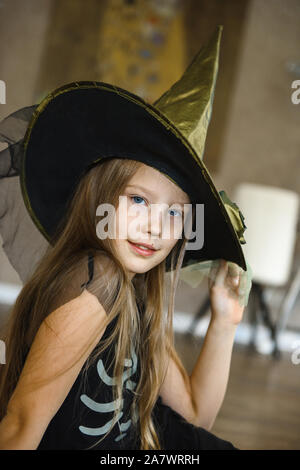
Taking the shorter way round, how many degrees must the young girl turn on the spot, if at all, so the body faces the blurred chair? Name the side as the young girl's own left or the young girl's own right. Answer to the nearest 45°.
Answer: approximately 90° to the young girl's own left

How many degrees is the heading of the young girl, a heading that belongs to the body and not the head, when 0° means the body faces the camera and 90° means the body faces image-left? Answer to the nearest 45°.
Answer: approximately 315°
